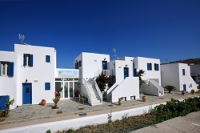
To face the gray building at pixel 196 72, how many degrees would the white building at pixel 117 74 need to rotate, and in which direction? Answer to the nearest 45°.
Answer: approximately 135° to its left

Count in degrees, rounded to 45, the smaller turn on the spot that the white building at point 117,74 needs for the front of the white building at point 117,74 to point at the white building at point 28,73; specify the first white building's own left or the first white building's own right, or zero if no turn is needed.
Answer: approximately 45° to the first white building's own right

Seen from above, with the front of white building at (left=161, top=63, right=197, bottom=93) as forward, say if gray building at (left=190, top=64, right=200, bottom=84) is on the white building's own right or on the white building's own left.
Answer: on the white building's own left

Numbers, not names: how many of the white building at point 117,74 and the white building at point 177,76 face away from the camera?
0

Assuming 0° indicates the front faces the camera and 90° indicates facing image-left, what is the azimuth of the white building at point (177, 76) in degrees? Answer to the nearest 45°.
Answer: approximately 315°

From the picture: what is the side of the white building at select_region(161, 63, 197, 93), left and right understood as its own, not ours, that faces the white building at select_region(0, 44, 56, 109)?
right

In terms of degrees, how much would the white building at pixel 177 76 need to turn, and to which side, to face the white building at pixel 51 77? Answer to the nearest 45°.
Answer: approximately 90° to its right

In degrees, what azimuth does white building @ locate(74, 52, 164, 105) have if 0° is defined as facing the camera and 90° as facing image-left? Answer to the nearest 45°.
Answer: approximately 0°

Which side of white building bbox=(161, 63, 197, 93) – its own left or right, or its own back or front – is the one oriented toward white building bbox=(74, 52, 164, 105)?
right
